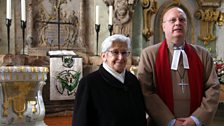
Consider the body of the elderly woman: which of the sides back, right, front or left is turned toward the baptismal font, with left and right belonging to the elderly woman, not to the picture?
back

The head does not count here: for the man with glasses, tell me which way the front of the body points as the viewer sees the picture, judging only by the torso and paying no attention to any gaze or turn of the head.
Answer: toward the camera

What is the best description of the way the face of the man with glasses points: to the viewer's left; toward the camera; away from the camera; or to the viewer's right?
toward the camera

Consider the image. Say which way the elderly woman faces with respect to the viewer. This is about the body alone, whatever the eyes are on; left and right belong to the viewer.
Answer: facing the viewer and to the right of the viewer

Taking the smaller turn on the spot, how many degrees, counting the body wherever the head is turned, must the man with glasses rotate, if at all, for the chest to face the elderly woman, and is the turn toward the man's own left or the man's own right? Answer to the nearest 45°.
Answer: approximately 45° to the man's own right

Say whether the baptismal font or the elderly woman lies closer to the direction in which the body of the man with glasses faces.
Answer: the elderly woman

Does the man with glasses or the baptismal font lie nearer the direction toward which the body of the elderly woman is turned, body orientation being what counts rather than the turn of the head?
the man with glasses

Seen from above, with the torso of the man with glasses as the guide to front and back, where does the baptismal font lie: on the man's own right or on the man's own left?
on the man's own right

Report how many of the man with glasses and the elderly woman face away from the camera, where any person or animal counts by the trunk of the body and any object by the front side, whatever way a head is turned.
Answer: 0
